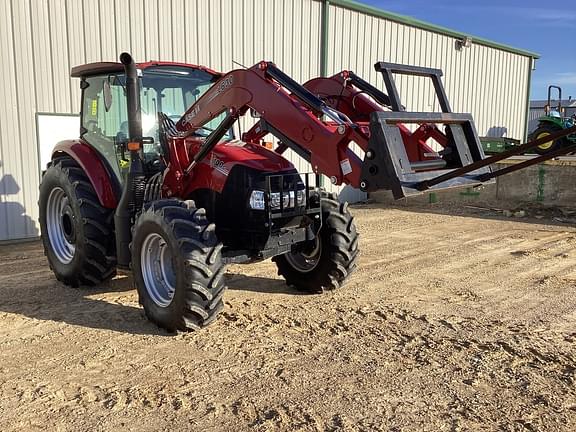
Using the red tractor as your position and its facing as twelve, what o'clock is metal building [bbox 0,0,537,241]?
The metal building is roughly at 7 o'clock from the red tractor.

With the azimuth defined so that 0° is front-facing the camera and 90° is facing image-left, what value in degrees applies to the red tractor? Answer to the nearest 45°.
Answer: approximately 315°
